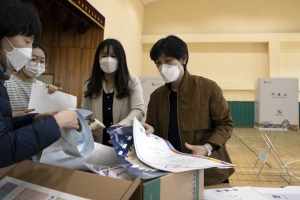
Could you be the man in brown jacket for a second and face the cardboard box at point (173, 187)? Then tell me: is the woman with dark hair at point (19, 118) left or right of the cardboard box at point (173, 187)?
right

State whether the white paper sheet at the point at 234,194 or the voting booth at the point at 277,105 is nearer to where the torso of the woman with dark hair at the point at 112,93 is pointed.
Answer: the white paper sheet

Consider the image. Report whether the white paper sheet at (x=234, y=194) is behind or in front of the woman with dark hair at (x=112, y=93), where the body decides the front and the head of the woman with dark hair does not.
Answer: in front

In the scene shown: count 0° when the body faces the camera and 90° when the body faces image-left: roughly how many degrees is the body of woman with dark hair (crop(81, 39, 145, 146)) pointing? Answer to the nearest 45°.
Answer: approximately 0°

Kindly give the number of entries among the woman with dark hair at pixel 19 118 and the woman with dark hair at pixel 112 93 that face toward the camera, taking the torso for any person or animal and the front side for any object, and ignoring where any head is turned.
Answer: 1

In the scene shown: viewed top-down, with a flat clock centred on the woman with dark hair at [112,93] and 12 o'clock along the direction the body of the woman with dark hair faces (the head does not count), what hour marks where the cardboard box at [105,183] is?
The cardboard box is roughly at 12 o'clock from the woman with dark hair.

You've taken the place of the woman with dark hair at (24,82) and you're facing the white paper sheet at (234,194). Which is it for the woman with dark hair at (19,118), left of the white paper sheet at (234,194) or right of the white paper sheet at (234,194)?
right

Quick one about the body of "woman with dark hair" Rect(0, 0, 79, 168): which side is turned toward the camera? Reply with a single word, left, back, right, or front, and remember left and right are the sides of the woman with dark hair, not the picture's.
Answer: right

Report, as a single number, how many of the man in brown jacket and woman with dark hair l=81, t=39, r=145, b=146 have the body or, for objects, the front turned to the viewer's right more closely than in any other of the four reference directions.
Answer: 0

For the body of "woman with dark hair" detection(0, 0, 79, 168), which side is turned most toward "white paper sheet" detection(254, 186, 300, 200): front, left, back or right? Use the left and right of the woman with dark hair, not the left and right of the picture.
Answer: front
